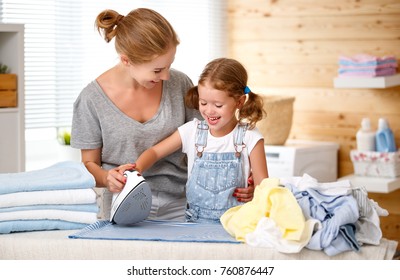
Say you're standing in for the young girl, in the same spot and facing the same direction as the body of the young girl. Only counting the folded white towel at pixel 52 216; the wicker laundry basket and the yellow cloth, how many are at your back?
1

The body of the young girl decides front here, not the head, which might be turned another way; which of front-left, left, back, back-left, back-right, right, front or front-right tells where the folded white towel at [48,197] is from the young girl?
front-right

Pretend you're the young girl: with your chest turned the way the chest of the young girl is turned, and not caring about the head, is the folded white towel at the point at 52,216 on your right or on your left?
on your right

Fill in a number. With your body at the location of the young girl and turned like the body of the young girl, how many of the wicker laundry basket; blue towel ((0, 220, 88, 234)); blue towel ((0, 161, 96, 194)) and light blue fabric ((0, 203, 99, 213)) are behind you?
1

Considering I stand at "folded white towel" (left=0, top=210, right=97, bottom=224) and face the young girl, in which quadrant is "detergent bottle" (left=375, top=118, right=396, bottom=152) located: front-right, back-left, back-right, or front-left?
front-left

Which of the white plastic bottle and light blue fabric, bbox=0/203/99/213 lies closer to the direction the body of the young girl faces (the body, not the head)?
the light blue fabric

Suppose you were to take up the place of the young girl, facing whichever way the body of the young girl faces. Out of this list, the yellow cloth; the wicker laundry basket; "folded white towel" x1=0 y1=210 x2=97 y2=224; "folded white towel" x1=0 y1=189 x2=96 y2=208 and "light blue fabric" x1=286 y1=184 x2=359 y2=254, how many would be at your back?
1

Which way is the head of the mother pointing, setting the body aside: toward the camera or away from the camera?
toward the camera

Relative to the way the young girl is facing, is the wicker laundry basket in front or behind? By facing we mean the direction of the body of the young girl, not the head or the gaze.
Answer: behind

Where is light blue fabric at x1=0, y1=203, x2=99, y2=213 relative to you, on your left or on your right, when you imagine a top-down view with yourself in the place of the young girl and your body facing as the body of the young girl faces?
on your right

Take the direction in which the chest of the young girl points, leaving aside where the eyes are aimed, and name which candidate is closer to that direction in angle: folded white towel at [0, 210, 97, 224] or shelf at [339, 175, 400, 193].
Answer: the folded white towel

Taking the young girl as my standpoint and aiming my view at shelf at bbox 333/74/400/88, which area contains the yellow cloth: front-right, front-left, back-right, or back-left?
back-right

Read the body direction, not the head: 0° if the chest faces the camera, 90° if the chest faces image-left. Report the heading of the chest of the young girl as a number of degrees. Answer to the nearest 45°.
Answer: approximately 0°

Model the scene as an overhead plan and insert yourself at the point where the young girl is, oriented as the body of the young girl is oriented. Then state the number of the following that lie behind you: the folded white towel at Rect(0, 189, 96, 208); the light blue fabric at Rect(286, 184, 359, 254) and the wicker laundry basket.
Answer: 1

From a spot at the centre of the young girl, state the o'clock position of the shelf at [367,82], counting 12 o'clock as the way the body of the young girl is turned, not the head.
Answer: The shelf is roughly at 7 o'clock from the young girl.

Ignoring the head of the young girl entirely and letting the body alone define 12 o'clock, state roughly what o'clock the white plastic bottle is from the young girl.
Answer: The white plastic bottle is roughly at 7 o'clock from the young girl.

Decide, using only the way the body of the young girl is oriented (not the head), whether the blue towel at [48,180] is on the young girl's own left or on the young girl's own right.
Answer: on the young girl's own right

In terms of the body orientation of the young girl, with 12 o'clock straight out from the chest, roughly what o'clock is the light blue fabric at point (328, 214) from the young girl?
The light blue fabric is roughly at 11 o'clock from the young girl.
